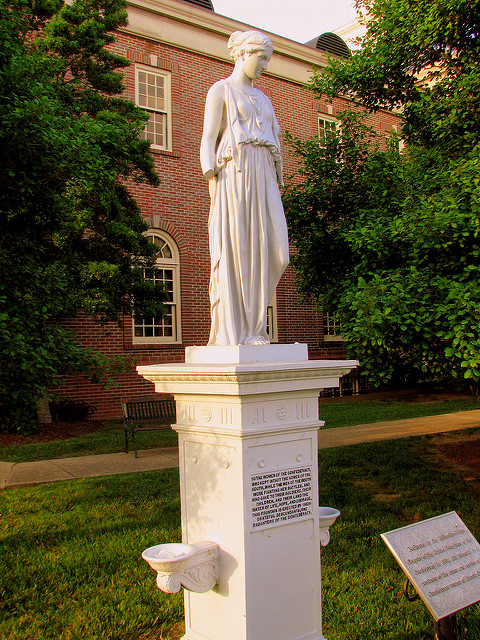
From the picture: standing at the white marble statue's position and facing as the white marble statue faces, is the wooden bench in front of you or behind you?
behind

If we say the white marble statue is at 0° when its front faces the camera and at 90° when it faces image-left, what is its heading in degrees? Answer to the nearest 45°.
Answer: approximately 315°

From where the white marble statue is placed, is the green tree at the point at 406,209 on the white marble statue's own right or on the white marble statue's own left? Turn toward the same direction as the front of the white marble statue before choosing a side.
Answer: on the white marble statue's own left

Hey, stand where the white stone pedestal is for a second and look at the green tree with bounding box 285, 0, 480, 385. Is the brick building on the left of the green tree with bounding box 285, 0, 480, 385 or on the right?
left

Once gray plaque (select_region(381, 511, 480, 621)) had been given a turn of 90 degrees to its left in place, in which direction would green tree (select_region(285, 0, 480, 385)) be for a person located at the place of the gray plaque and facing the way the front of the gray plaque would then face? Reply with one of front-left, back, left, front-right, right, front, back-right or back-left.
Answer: front-left

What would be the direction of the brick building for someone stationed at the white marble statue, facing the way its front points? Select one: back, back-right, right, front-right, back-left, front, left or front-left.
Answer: back-left
